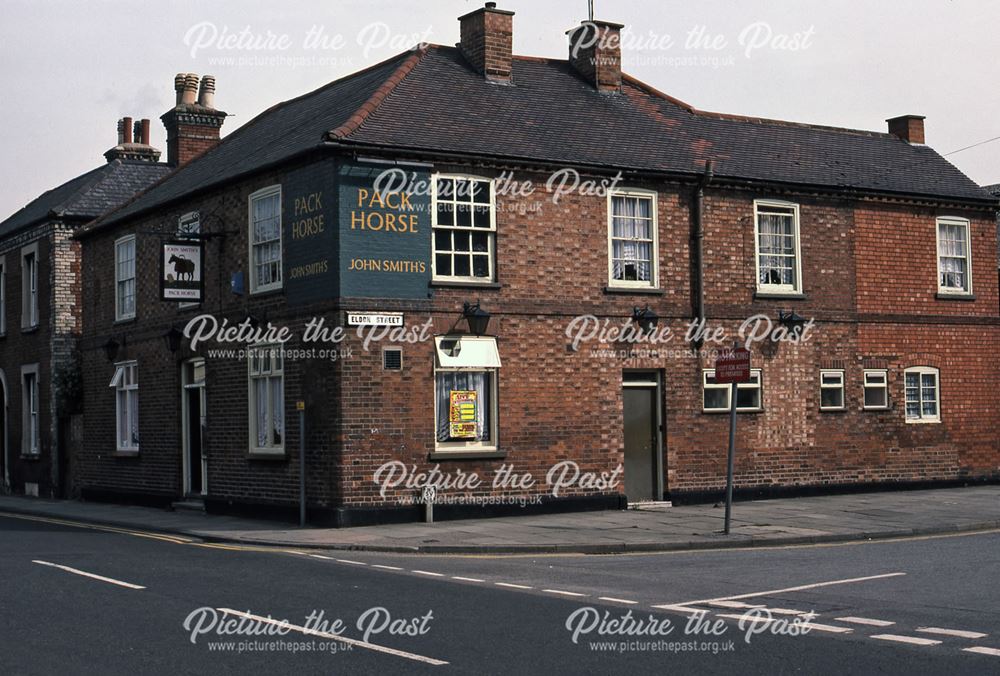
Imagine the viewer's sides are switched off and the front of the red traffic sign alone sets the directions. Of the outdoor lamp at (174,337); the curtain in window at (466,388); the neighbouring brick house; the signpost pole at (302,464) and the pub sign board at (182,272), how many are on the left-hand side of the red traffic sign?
0

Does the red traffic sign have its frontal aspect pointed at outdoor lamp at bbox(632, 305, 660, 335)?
no

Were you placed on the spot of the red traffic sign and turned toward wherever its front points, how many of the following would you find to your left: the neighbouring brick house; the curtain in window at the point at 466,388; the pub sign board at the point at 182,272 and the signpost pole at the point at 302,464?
0

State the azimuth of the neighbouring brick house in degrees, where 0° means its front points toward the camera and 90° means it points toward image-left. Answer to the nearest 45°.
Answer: approximately 45°

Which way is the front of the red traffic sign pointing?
toward the camera

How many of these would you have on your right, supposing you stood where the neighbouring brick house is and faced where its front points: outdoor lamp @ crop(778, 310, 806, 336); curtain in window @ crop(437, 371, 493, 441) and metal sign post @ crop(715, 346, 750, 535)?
0

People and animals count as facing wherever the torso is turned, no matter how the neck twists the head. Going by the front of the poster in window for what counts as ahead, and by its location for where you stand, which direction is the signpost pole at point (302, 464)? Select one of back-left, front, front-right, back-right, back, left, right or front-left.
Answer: right

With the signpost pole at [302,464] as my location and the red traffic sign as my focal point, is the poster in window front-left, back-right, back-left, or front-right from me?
front-left

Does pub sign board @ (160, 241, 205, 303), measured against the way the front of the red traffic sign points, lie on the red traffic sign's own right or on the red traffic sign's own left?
on the red traffic sign's own right

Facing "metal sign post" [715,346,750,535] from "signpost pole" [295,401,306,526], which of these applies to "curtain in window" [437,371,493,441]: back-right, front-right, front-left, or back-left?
front-left

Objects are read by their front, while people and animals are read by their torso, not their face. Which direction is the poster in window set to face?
toward the camera

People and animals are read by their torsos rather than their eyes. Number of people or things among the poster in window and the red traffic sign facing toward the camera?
2

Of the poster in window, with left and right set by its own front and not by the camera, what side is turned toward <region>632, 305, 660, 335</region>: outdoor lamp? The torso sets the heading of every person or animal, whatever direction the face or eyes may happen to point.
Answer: left

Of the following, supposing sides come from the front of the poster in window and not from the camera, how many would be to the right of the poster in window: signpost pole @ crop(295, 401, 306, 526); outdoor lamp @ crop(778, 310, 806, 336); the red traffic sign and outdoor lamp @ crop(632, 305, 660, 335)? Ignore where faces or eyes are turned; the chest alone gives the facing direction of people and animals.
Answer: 1

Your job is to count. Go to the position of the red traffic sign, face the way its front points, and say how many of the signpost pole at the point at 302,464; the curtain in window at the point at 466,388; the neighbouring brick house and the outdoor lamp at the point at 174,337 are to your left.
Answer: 0

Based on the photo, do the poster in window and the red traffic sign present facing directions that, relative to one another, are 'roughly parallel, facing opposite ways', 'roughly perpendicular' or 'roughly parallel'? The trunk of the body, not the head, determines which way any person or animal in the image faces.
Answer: roughly parallel
